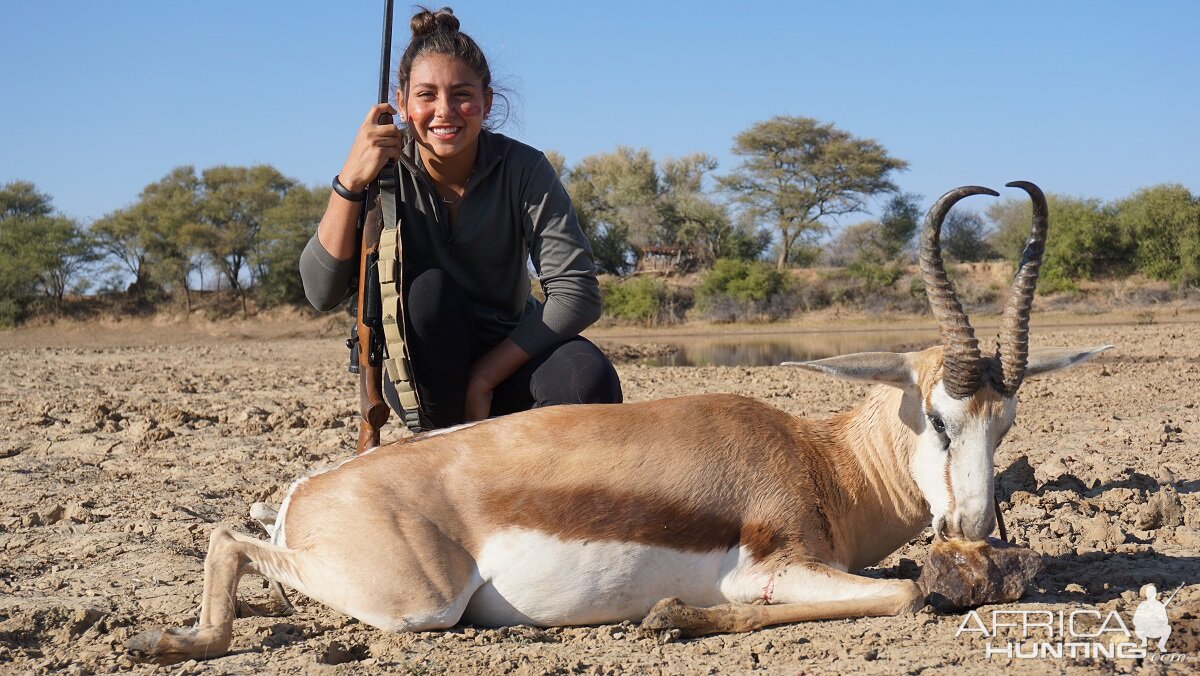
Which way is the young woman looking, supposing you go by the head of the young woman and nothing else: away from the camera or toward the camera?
toward the camera

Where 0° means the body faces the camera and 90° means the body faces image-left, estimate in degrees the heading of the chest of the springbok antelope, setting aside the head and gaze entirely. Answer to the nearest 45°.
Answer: approximately 270°

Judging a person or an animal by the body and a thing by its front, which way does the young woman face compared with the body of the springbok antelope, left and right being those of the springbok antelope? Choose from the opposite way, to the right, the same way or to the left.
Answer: to the right

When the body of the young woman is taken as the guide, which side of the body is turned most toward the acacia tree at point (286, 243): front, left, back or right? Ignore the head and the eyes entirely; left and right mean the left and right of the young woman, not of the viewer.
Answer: back

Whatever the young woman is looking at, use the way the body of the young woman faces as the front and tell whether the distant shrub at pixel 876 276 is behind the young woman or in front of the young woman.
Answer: behind

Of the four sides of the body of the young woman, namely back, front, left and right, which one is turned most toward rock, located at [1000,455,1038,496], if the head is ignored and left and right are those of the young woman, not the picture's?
left

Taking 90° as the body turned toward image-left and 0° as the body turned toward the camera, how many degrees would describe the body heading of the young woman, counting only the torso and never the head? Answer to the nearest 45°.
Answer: approximately 0°

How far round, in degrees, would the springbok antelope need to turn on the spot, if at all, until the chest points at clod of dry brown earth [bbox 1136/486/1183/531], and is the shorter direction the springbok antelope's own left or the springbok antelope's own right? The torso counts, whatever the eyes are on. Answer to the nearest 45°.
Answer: approximately 45° to the springbok antelope's own left

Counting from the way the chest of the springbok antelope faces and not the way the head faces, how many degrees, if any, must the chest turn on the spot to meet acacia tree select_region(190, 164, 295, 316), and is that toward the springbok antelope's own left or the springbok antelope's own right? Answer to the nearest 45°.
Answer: approximately 90° to the springbok antelope's own left

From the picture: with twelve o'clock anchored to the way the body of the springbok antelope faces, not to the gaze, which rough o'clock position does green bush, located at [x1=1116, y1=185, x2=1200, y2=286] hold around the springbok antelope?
The green bush is roughly at 10 o'clock from the springbok antelope.

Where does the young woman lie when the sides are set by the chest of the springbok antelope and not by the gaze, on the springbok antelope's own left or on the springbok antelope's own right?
on the springbok antelope's own left

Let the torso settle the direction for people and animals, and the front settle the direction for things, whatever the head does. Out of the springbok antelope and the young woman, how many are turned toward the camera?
1

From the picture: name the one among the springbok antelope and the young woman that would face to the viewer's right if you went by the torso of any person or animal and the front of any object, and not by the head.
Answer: the springbok antelope

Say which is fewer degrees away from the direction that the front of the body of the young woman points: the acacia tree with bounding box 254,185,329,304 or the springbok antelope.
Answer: the springbok antelope

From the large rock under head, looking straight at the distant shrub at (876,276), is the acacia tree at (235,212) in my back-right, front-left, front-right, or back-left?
front-left

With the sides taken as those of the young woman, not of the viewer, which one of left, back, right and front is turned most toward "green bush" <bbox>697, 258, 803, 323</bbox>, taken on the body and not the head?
back
